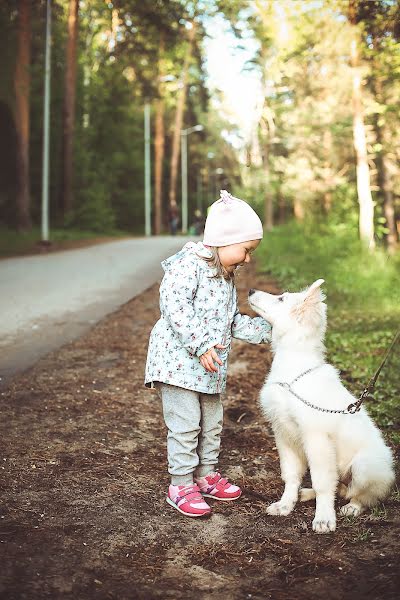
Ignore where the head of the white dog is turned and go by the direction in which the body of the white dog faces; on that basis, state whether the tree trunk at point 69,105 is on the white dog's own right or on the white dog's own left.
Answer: on the white dog's own right

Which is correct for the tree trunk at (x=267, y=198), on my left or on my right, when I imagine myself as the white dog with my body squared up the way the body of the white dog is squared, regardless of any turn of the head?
on my right

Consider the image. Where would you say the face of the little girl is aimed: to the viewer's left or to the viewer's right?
to the viewer's right

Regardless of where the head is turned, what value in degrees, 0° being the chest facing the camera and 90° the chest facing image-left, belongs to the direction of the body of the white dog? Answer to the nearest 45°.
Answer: approximately 45°

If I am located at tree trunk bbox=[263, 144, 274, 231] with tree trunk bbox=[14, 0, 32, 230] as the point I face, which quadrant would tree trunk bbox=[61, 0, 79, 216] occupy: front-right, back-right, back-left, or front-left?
front-right
